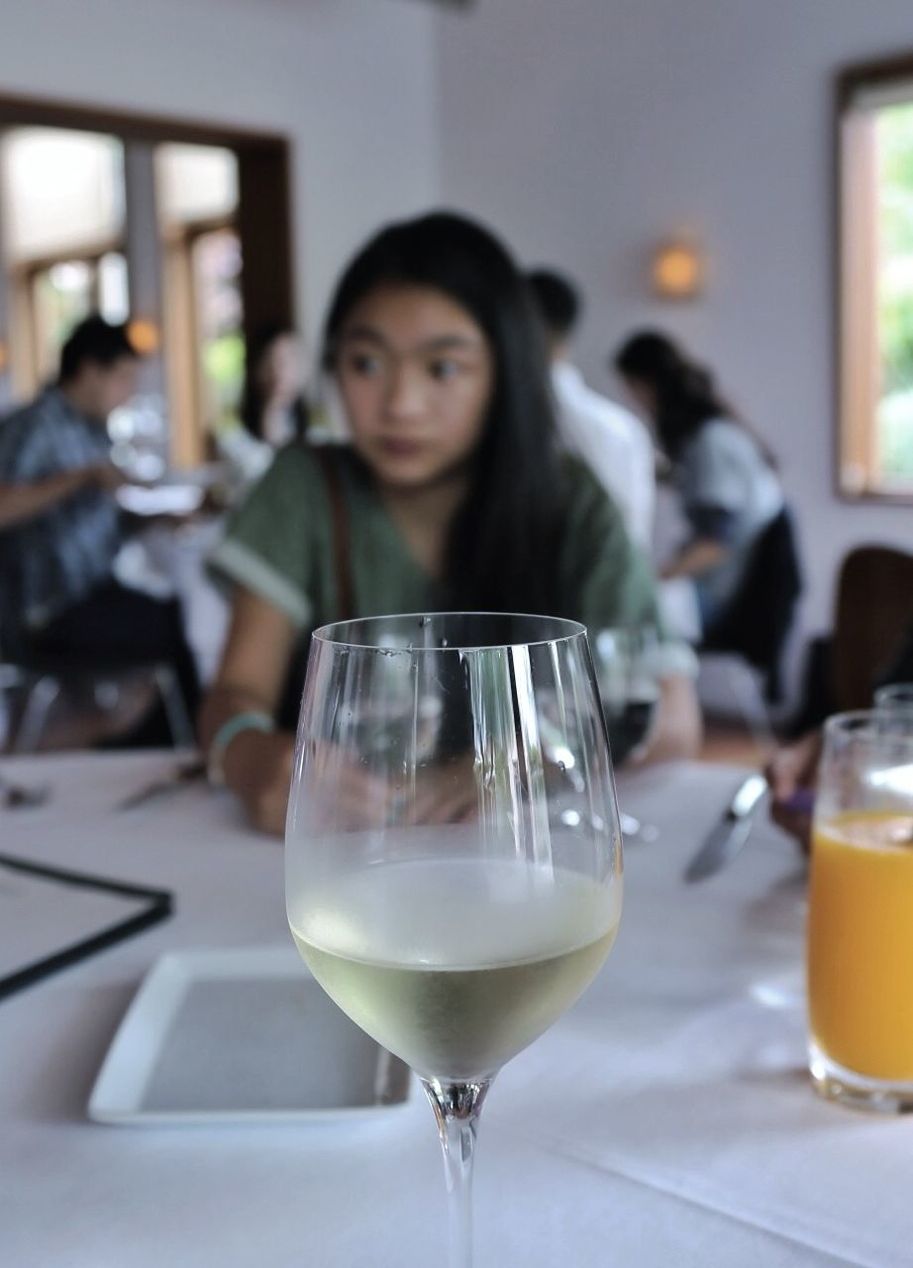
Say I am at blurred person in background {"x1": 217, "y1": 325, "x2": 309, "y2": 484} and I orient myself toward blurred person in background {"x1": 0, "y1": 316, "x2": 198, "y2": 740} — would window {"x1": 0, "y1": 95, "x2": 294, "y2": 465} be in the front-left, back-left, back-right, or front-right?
back-right

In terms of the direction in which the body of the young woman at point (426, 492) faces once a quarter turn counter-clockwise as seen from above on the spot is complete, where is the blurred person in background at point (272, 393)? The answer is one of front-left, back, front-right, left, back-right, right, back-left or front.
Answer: left

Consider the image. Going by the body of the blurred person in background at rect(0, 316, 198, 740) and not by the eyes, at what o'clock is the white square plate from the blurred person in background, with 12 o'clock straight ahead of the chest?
The white square plate is roughly at 3 o'clock from the blurred person in background.

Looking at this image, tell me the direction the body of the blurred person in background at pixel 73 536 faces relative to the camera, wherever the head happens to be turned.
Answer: to the viewer's right

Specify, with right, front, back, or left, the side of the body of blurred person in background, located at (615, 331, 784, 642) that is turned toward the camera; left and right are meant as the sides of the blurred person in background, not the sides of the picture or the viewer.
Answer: left

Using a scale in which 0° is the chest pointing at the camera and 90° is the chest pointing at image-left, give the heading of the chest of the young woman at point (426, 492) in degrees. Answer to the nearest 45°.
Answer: approximately 0°

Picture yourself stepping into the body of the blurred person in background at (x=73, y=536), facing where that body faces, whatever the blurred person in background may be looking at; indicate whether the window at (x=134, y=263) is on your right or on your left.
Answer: on your left
